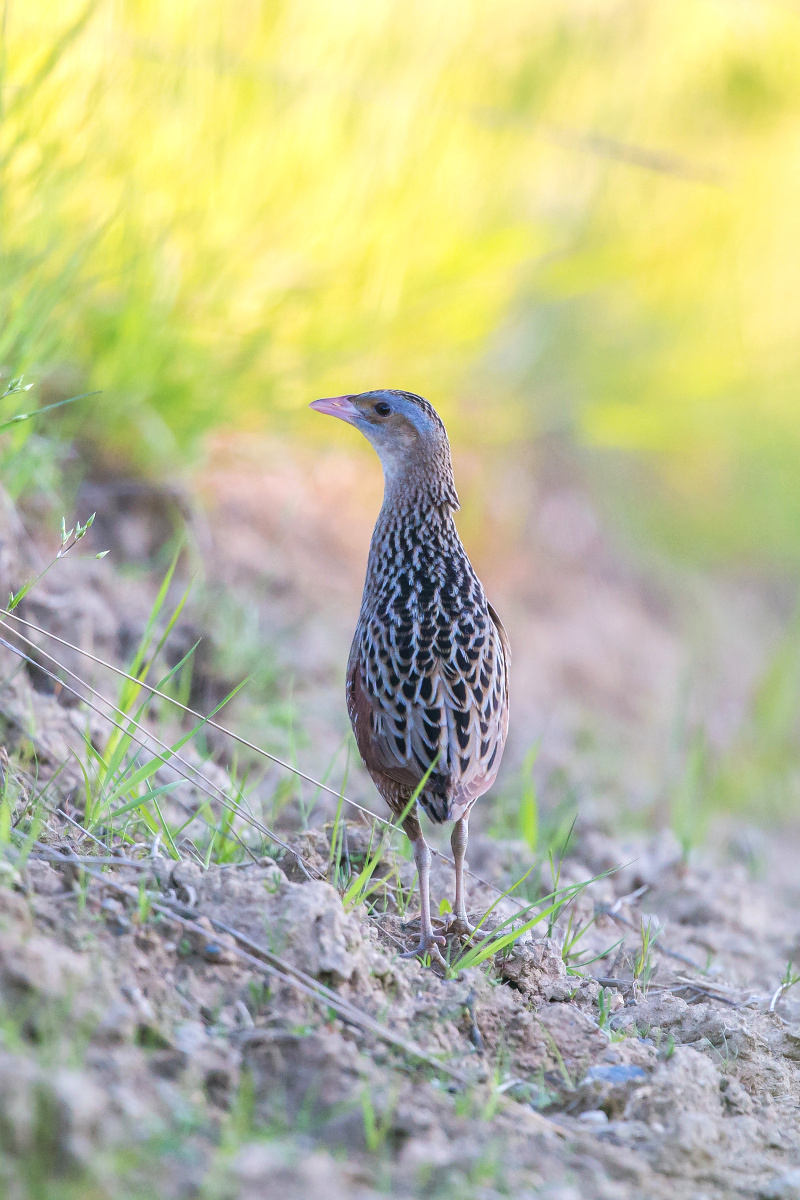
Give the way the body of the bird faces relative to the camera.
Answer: away from the camera

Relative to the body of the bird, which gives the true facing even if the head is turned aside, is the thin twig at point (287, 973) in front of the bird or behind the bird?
behind

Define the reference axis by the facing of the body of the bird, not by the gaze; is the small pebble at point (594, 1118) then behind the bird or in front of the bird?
behind
